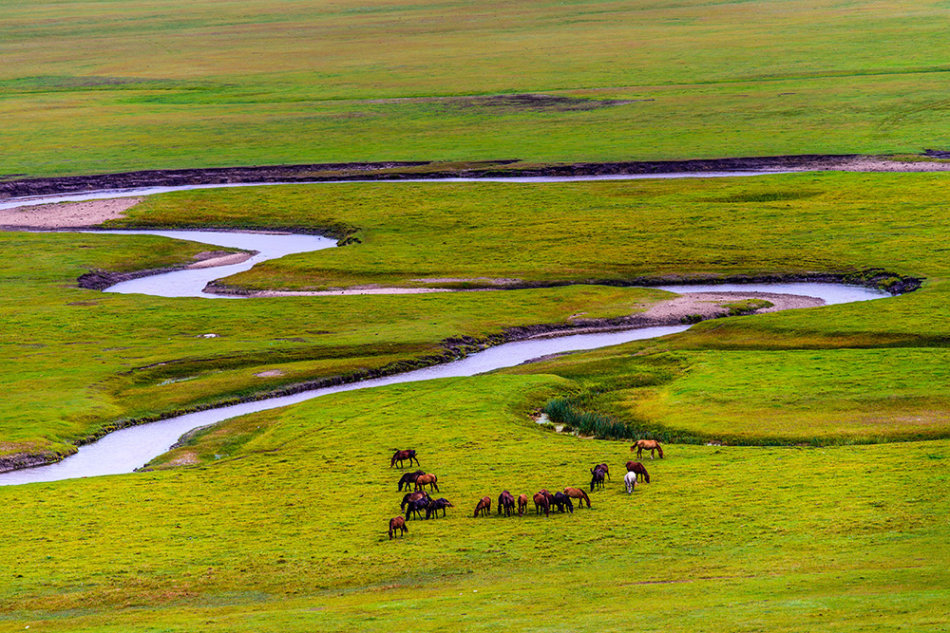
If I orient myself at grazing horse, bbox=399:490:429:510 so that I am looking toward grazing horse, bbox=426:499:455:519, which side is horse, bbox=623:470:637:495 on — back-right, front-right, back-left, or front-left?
front-left

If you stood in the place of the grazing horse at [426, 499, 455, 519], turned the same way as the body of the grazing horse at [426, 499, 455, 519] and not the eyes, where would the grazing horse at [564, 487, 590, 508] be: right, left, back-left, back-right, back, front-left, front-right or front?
back

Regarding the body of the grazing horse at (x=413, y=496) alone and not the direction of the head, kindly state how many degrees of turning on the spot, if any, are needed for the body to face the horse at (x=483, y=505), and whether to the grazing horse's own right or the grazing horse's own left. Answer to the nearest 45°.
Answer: approximately 135° to the grazing horse's own left

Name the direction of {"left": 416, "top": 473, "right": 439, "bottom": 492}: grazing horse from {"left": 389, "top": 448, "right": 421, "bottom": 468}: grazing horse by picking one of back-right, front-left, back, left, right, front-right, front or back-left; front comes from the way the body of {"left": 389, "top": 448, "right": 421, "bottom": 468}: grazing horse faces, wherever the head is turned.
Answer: left

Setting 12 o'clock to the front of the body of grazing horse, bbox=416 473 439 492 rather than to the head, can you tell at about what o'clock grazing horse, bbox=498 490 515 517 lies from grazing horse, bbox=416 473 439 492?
grazing horse, bbox=498 490 515 517 is roughly at 8 o'clock from grazing horse, bbox=416 473 439 492.

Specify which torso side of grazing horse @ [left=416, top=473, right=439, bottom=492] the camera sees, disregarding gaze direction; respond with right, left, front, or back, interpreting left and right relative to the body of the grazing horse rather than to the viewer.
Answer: left

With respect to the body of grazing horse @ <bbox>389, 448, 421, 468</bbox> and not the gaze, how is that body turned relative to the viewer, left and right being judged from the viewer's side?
facing to the left of the viewer
